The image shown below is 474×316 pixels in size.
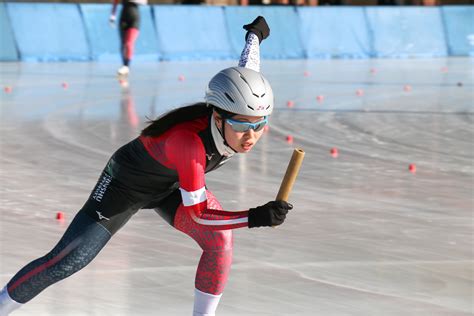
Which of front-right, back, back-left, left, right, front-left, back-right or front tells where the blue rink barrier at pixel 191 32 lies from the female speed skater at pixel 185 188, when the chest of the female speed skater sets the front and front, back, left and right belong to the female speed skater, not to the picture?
back-left

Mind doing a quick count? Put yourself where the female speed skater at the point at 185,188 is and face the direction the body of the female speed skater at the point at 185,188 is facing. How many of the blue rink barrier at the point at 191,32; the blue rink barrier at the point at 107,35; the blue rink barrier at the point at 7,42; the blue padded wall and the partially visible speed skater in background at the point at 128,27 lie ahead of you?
0

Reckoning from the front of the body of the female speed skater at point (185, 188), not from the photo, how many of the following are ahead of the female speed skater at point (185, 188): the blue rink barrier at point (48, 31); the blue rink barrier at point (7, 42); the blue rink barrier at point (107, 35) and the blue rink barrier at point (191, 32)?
0

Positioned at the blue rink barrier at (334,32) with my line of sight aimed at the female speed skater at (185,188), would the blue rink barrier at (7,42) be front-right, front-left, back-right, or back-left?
front-right

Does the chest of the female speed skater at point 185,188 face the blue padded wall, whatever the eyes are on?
no

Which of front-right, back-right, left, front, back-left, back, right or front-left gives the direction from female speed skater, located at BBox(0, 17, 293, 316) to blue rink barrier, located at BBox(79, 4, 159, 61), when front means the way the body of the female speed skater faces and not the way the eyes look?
back-left

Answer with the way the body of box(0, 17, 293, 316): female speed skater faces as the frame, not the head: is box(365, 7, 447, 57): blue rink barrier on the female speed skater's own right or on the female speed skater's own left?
on the female speed skater's own left

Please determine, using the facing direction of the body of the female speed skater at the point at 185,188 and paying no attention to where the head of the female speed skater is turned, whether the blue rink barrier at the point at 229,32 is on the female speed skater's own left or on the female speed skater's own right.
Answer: on the female speed skater's own left

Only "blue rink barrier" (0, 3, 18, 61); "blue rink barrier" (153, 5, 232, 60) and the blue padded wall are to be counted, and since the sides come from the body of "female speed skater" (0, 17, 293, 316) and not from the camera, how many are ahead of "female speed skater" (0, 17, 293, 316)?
0

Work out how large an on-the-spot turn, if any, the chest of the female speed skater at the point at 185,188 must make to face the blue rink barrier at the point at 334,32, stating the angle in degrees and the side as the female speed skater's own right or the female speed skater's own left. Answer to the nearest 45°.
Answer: approximately 135° to the female speed skater's own left

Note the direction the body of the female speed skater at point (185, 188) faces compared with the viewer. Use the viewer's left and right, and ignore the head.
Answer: facing the viewer and to the right of the viewer

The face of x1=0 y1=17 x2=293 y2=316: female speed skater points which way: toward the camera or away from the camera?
toward the camera

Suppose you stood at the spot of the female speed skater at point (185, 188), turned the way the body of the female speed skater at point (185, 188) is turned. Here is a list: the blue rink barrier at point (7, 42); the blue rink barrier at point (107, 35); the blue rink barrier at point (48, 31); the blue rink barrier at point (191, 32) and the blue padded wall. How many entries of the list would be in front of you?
0

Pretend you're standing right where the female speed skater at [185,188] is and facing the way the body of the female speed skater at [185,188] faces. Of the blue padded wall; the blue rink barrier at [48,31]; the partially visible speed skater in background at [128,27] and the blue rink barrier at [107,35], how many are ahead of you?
0
